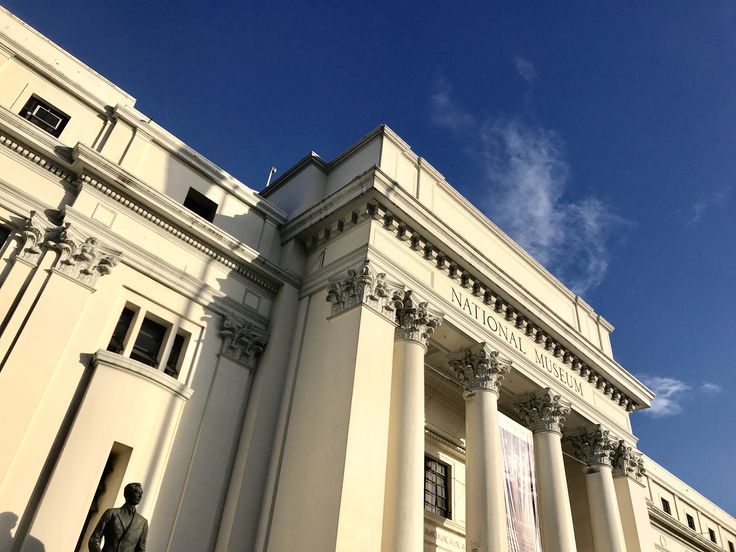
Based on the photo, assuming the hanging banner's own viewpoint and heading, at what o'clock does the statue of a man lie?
The statue of a man is roughly at 3 o'clock from the hanging banner.

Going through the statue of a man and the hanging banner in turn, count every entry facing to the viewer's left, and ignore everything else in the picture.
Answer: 0

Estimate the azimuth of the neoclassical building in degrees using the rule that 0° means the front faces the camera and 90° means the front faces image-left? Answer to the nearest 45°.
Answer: approximately 315°

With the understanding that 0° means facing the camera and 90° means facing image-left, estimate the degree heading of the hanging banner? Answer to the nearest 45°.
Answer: approximately 315°

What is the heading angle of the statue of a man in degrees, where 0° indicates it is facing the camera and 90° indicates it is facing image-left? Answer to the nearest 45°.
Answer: approximately 315°

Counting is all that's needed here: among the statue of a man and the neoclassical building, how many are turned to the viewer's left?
0

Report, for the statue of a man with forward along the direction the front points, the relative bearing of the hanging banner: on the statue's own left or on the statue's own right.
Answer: on the statue's own left
